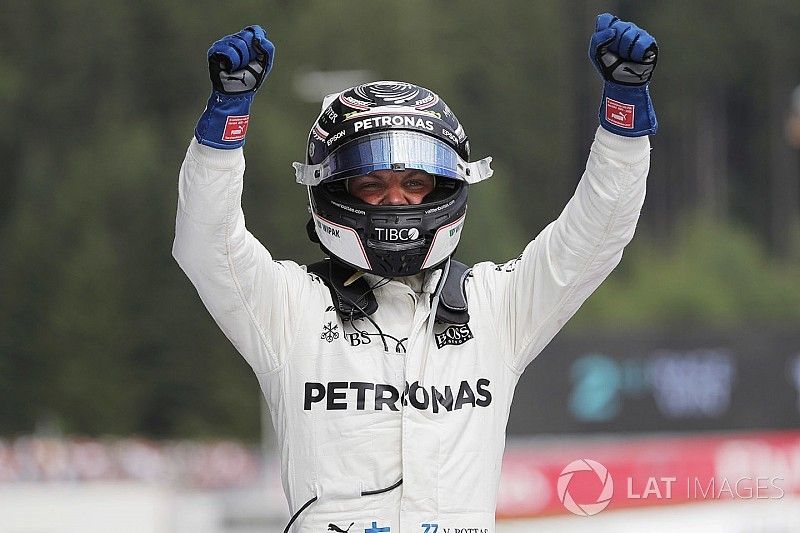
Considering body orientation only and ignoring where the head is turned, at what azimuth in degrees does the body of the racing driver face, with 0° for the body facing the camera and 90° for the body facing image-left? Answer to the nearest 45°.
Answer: approximately 0°

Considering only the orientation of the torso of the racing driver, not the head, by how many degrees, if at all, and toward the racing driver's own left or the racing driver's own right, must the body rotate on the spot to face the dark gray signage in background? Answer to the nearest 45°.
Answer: approximately 180°

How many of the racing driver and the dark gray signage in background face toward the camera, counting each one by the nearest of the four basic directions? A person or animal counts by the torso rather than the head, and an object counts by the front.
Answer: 2

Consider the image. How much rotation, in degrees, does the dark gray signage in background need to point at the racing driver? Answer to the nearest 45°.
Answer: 0° — it already faces them
